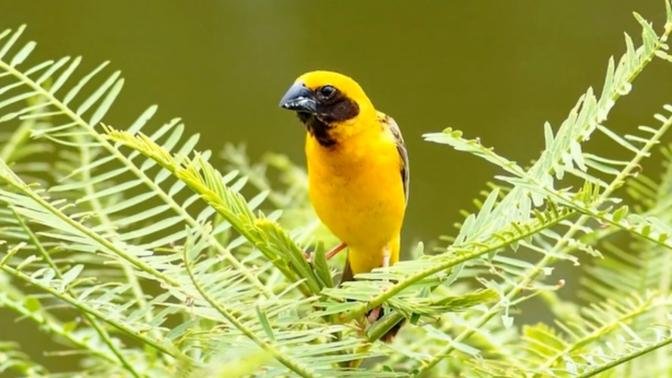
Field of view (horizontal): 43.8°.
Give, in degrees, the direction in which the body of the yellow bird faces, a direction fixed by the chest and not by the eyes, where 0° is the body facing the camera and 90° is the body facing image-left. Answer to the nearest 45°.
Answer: approximately 45°
